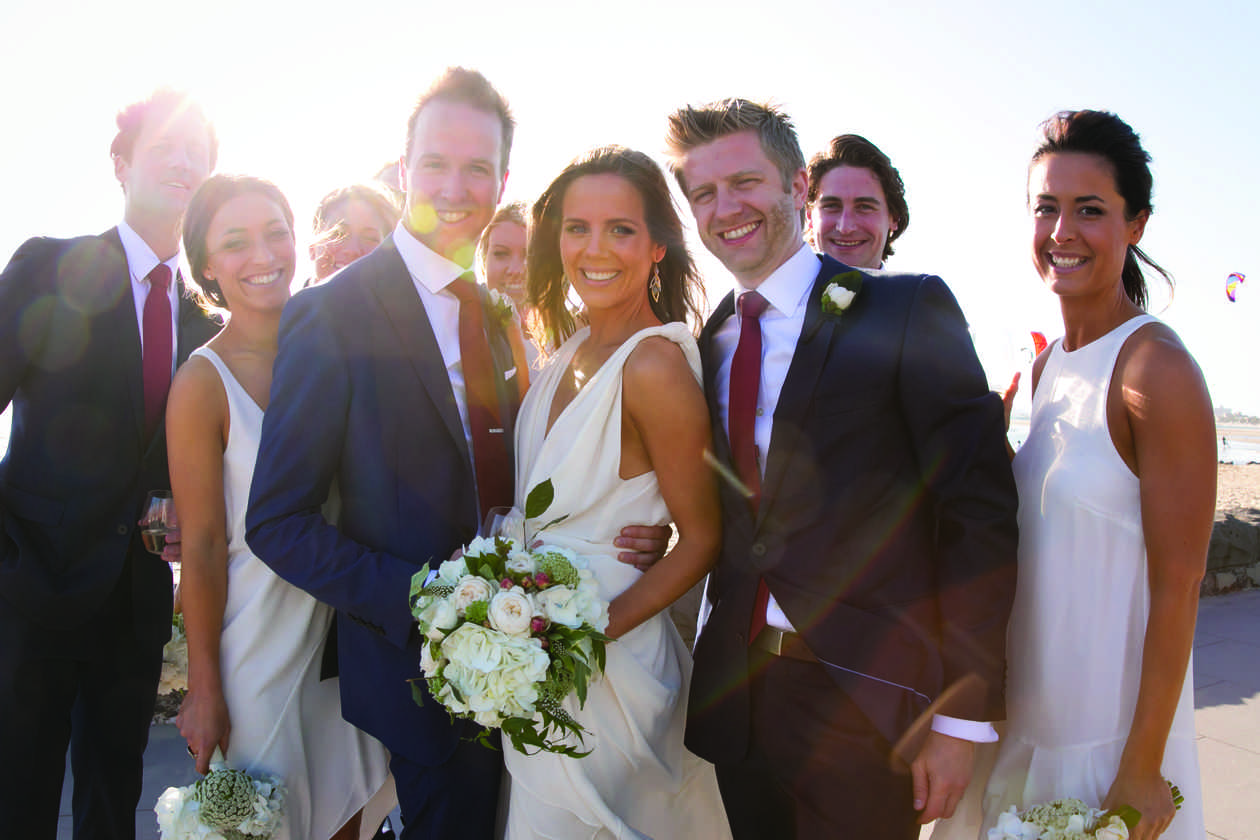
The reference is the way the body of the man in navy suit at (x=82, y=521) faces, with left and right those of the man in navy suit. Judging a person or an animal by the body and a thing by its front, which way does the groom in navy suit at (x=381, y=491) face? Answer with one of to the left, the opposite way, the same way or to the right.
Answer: the same way

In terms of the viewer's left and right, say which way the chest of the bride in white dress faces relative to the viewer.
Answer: facing the viewer and to the left of the viewer

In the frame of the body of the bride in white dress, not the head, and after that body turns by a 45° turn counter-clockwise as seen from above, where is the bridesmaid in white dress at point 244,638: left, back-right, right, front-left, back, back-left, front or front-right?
right

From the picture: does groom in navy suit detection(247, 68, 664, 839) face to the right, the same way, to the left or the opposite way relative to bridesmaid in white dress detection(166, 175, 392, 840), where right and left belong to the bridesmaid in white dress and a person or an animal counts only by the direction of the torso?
the same way

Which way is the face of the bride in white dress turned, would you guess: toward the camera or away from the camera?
toward the camera

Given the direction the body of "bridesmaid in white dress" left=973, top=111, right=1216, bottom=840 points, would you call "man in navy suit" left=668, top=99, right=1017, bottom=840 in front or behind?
in front

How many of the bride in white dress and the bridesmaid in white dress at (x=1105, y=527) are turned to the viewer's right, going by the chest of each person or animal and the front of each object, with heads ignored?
0

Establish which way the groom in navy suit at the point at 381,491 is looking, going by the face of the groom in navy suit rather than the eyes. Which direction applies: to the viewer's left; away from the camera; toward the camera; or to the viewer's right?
toward the camera

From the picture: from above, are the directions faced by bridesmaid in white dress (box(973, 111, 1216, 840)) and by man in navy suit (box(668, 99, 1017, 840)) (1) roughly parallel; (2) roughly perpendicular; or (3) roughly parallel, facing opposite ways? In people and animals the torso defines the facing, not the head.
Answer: roughly parallel

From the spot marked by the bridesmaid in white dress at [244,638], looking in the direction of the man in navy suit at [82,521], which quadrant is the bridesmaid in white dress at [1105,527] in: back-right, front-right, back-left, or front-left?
back-right

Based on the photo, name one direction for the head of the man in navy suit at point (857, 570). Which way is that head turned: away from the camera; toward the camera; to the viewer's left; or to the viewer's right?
toward the camera
